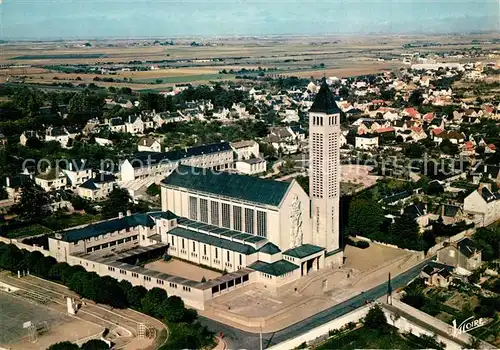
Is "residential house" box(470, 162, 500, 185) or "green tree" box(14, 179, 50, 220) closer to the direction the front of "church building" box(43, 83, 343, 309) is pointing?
the residential house

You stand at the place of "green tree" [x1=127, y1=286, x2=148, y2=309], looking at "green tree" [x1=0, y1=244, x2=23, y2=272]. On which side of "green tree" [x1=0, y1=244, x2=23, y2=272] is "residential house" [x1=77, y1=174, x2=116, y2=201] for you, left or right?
right

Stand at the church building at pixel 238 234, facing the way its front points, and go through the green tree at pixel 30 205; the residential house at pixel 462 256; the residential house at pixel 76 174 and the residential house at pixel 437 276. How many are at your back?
2

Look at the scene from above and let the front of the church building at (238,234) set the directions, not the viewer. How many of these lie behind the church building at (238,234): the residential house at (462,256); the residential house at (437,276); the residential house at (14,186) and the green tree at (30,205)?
2

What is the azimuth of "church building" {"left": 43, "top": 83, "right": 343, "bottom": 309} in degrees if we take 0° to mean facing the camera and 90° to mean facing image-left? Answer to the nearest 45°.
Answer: approximately 315°

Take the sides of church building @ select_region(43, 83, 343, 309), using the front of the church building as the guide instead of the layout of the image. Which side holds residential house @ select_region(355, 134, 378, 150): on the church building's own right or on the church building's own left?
on the church building's own left

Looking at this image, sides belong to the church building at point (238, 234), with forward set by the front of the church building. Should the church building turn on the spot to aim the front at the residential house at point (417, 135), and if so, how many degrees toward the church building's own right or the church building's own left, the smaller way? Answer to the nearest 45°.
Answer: approximately 90° to the church building's own left

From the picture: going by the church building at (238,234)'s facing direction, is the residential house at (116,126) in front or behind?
behind

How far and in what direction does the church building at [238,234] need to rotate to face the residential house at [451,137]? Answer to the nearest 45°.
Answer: approximately 90° to its left

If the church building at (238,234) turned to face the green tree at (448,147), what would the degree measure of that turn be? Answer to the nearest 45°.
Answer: approximately 90° to its left

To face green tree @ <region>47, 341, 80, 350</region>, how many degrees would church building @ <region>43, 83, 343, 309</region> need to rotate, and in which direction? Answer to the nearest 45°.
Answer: approximately 90° to its right

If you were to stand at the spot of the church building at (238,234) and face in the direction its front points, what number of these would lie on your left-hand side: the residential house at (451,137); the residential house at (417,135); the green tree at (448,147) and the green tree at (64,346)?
3

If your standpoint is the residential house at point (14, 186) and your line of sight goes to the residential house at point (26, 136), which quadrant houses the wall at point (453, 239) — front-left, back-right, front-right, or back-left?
back-right

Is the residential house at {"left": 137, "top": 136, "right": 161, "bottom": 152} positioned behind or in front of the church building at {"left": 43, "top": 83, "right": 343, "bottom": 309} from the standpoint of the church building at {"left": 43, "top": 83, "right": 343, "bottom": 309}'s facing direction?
behind
